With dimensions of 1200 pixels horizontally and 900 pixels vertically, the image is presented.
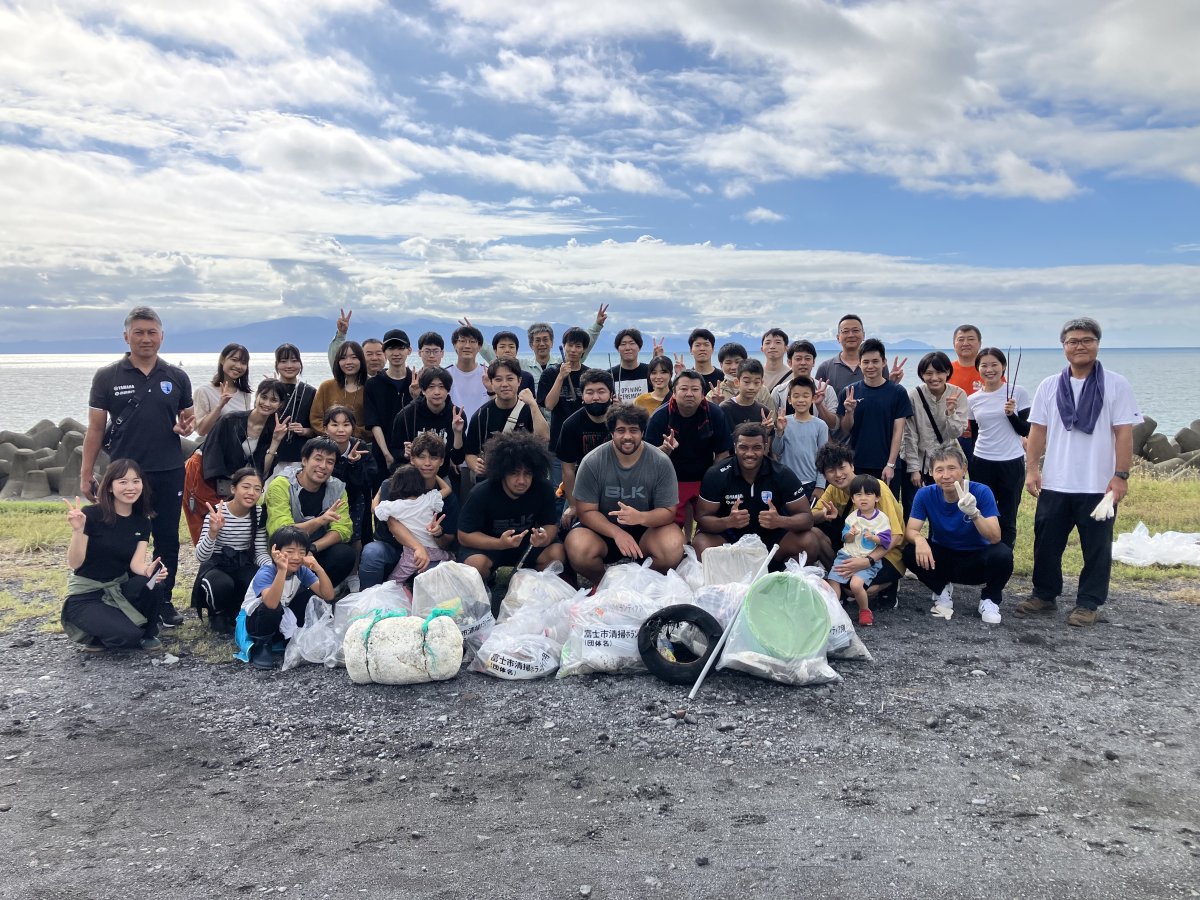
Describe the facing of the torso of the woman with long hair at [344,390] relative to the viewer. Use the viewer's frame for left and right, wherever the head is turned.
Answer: facing the viewer

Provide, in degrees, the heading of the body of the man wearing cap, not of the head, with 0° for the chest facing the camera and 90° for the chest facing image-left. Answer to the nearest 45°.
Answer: approximately 0°

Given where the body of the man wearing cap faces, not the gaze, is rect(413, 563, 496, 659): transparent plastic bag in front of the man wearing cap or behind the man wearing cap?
in front

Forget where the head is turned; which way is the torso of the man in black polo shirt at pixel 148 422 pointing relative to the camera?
toward the camera

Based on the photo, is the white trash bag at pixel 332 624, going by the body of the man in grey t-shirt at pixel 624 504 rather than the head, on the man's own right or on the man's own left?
on the man's own right

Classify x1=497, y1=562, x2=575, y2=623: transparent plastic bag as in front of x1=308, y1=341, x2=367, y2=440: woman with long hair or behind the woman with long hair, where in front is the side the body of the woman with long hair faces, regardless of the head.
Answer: in front

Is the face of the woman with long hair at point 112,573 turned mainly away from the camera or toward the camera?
toward the camera

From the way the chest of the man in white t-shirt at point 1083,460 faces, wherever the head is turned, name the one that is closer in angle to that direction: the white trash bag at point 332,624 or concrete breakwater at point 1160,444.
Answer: the white trash bag

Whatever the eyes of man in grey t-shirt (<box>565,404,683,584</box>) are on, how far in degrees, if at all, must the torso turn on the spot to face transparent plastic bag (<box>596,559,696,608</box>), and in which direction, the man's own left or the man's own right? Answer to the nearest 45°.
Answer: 0° — they already face it

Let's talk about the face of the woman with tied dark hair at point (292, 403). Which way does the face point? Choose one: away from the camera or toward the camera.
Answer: toward the camera

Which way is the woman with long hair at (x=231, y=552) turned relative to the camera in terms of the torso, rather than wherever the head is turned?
toward the camera

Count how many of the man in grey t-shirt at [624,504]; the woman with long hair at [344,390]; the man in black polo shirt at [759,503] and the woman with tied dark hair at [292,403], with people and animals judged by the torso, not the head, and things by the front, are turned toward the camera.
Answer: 4

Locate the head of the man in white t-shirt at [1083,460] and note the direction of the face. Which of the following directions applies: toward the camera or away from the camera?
toward the camera

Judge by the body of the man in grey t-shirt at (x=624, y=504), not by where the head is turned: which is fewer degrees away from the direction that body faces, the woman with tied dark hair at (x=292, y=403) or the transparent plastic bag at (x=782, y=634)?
the transparent plastic bag

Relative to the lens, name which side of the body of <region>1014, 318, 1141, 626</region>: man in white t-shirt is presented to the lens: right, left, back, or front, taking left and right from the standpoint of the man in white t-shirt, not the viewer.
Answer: front

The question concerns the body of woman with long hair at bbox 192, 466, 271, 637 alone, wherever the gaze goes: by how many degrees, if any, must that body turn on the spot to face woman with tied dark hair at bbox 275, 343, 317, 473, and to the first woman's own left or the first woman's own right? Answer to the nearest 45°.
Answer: approximately 180°
